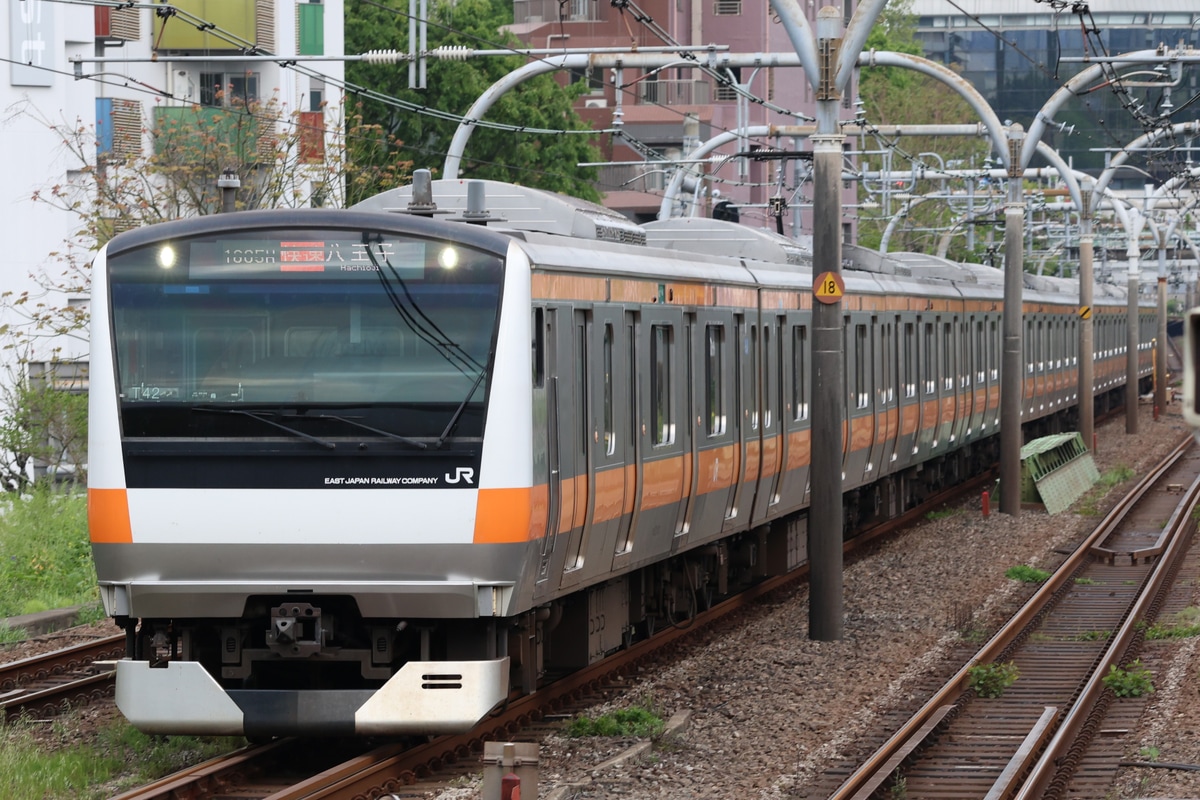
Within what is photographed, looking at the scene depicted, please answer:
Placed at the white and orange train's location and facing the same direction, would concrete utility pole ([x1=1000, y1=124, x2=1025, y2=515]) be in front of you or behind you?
behind

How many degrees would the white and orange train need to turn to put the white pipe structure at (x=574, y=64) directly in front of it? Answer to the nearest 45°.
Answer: approximately 180°

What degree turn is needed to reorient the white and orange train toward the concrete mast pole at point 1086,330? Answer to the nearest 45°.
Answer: approximately 180°

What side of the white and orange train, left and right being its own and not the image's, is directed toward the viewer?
front
